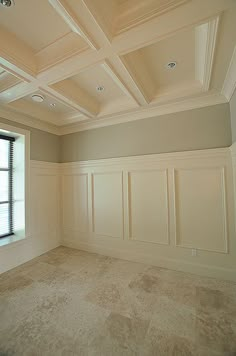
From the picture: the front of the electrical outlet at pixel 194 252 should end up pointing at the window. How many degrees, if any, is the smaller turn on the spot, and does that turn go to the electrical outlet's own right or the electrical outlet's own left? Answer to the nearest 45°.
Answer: approximately 90° to the electrical outlet's own right

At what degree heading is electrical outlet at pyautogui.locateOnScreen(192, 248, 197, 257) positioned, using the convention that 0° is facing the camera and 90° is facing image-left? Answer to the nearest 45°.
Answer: approximately 0°
